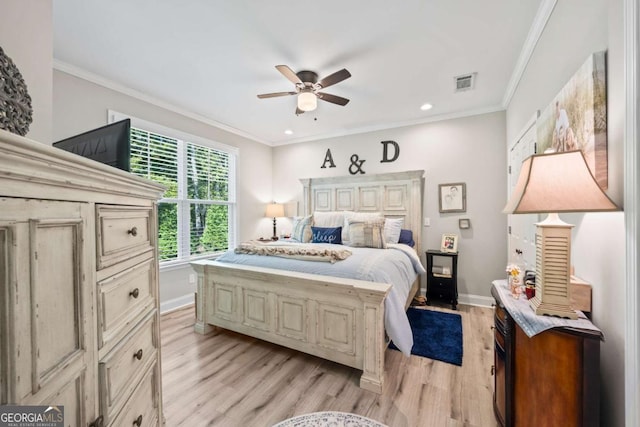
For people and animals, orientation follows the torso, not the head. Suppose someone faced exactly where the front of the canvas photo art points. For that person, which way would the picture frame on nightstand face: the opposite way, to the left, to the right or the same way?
to the left

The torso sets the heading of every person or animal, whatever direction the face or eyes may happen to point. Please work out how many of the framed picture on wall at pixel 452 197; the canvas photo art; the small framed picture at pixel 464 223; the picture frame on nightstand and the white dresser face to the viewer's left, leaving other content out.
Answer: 1

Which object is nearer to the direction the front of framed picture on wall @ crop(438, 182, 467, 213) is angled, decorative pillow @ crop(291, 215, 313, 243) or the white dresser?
the white dresser

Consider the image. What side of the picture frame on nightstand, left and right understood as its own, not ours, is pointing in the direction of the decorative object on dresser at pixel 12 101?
front

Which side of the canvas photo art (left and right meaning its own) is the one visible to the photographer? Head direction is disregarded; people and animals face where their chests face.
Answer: left

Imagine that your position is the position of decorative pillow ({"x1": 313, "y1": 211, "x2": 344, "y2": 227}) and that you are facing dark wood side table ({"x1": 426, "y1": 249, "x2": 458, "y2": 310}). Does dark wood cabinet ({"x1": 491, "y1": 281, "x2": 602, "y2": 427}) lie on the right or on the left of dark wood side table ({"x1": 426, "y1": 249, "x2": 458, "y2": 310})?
right

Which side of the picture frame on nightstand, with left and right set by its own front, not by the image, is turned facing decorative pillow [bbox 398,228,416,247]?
right

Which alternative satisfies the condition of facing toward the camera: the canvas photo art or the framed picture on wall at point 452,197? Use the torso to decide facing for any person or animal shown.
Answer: the framed picture on wall

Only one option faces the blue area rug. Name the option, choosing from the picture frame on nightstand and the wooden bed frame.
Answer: the picture frame on nightstand

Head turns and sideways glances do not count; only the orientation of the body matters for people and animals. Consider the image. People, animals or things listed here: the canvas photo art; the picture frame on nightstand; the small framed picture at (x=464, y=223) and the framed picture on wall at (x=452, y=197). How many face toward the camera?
3

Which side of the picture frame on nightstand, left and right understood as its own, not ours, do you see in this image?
front

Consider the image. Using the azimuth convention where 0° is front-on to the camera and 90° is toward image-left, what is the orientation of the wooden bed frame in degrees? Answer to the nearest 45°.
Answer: approximately 45°

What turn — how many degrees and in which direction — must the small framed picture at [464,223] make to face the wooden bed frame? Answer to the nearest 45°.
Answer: approximately 45° to its right

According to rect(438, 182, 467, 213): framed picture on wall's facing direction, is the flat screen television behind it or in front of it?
in front
